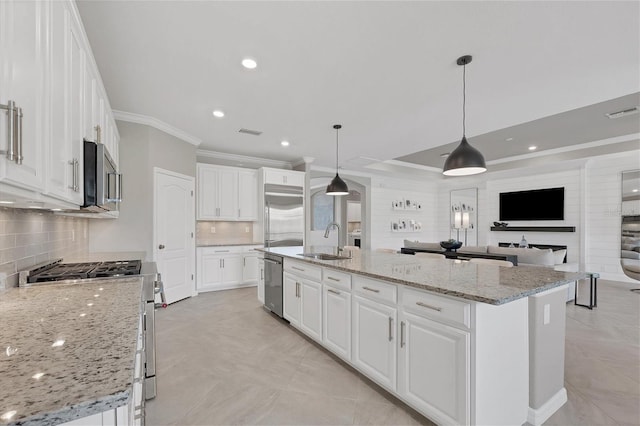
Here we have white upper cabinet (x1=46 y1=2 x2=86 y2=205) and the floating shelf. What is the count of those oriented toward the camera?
1

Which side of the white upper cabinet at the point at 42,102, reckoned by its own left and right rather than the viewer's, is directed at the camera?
right

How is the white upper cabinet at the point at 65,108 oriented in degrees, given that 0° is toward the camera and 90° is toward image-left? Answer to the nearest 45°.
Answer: approximately 270°

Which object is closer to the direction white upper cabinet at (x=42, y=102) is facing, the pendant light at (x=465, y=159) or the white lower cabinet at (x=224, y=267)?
the pendant light

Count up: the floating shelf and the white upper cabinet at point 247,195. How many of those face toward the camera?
2

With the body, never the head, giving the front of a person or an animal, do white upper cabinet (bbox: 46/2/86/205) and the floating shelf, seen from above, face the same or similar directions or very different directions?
very different directions
